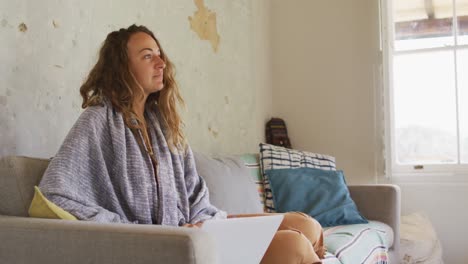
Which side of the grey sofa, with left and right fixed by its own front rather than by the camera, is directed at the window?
left

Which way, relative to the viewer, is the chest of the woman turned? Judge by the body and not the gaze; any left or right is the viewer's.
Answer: facing the viewer and to the right of the viewer

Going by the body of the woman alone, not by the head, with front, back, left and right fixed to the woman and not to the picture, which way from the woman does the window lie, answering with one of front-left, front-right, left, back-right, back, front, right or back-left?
left
